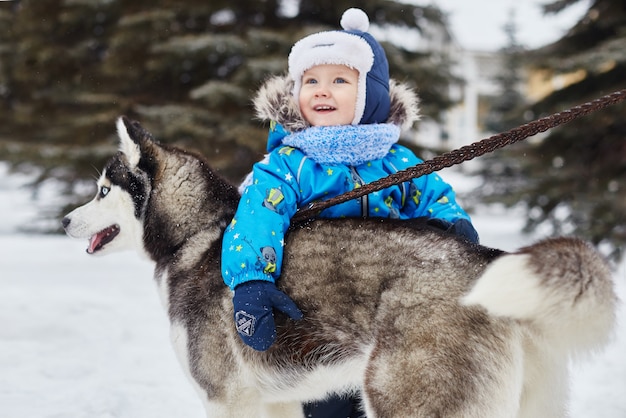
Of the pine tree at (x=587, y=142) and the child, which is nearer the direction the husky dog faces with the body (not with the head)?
the child

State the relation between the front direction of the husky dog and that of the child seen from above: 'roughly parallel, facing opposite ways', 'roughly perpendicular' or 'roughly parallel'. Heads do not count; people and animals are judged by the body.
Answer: roughly perpendicular

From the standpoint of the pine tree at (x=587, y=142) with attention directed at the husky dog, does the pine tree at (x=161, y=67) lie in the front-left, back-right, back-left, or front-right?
front-right

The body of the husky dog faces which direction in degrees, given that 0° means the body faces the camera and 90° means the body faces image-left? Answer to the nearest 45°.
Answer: approximately 90°

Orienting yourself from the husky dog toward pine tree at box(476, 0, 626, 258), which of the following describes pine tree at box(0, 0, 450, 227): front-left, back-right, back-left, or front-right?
front-left

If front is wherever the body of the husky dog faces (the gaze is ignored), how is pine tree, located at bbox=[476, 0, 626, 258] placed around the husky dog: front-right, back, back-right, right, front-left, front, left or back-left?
right

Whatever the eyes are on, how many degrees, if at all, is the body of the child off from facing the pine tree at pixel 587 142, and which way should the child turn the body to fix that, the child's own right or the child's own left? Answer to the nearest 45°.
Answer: approximately 180°

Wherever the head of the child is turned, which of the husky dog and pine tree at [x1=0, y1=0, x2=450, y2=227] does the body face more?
the husky dog

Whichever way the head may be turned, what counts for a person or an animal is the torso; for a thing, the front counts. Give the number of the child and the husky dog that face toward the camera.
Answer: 1

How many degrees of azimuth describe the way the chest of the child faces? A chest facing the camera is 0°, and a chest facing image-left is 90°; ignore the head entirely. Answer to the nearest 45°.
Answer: approximately 0°

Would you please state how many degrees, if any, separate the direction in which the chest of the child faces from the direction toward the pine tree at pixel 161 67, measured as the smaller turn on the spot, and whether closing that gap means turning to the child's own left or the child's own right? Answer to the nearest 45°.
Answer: approximately 135° to the child's own right
